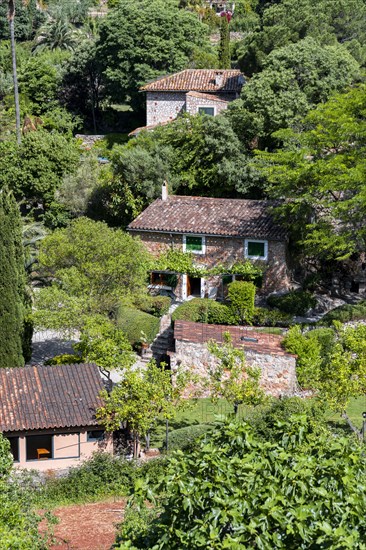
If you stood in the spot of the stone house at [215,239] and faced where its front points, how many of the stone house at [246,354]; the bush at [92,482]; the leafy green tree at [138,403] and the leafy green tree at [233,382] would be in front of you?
4

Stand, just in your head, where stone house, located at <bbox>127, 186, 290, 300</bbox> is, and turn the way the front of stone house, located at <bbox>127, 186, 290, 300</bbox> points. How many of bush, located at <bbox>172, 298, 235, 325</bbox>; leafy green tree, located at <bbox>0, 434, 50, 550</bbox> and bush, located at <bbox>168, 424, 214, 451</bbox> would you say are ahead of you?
3

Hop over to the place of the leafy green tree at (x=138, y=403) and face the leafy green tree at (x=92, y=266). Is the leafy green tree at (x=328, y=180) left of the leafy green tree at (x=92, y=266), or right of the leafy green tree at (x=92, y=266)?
right

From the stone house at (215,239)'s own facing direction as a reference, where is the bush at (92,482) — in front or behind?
in front

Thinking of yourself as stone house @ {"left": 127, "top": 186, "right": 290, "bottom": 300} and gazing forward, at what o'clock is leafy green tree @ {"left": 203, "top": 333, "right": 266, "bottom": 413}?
The leafy green tree is roughly at 12 o'clock from the stone house.

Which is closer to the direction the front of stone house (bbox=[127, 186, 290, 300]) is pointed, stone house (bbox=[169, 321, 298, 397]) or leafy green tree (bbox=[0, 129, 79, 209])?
the stone house

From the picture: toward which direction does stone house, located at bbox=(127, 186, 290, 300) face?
toward the camera

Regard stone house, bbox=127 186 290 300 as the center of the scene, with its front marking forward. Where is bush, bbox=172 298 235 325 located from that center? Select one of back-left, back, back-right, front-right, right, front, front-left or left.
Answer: front

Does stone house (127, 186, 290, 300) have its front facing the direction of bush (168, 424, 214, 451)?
yes

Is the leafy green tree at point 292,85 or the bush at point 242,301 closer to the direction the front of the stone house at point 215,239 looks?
the bush

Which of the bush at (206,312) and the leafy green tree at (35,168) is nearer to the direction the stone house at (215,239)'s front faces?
the bush

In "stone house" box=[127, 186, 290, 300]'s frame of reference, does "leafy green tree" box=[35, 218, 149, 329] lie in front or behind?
in front

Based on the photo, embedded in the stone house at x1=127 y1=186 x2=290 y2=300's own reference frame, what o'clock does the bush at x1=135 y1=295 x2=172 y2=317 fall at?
The bush is roughly at 1 o'clock from the stone house.

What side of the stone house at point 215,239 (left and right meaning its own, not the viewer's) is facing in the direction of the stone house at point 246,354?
front
